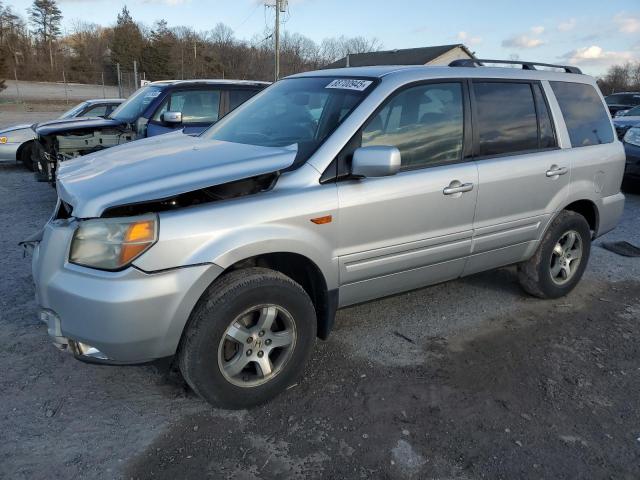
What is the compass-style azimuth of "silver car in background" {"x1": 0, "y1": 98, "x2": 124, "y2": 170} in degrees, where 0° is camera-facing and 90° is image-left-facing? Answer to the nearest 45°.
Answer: approximately 45°

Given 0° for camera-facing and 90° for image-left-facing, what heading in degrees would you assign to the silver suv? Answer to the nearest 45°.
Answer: approximately 45°

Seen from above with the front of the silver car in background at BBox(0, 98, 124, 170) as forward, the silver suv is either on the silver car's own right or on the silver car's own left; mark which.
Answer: on the silver car's own left

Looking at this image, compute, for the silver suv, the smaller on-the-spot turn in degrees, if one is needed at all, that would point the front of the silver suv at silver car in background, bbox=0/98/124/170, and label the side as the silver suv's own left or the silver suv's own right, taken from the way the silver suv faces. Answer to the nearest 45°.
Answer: approximately 90° to the silver suv's own right

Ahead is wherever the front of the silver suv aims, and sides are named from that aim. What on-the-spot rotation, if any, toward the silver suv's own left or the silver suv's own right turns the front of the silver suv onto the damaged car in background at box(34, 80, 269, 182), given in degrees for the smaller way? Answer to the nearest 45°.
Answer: approximately 90° to the silver suv's own right

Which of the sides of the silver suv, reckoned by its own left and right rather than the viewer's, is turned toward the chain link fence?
right

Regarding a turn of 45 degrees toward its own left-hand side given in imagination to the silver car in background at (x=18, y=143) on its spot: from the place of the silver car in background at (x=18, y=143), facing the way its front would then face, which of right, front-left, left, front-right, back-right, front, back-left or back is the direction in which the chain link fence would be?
back
